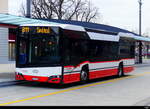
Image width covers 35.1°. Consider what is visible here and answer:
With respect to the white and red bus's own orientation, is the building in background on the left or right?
on its right

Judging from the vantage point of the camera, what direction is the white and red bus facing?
facing the viewer and to the left of the viewer
